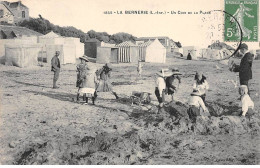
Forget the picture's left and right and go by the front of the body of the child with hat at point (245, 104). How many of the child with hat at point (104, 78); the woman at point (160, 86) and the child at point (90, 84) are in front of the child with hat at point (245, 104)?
3

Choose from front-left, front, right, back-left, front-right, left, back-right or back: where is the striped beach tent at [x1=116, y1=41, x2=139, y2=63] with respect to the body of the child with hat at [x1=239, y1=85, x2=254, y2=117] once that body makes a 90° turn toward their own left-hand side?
back-right

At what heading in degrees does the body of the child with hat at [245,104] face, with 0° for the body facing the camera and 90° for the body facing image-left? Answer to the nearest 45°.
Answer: approximately 90°

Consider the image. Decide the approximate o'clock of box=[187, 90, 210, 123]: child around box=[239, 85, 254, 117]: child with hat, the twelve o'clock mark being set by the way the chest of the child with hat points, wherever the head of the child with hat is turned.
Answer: The child is roughly at 11 o'clock from the child with hat.
